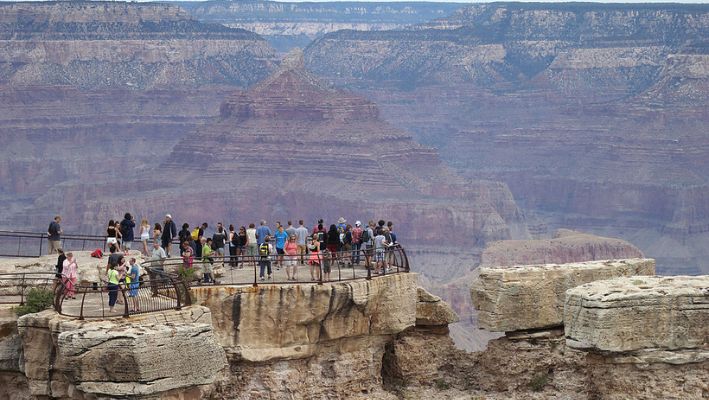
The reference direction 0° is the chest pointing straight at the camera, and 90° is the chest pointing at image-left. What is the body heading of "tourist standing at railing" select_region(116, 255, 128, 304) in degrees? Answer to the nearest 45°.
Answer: approximately 0°

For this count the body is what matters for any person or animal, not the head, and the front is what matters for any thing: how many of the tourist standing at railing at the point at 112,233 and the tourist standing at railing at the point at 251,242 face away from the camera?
2

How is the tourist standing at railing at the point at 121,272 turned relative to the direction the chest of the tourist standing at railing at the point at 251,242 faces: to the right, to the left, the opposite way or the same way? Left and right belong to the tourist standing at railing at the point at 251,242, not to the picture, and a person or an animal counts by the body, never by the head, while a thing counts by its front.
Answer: the opposite way

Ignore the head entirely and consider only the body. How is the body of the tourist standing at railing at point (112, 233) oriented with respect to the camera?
away from the camera

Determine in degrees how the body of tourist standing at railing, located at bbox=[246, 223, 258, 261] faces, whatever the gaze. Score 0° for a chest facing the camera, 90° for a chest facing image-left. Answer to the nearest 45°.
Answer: approximately 180°

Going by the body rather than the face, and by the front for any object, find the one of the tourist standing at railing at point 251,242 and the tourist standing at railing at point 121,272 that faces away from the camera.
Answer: the tourist standing at railing at point 251,242

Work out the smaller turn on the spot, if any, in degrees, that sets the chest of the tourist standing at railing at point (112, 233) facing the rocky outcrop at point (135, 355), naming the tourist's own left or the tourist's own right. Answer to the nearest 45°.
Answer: approximately 180°

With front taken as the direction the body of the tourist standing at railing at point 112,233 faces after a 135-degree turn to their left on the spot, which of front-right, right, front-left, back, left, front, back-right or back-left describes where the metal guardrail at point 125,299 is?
front-left
